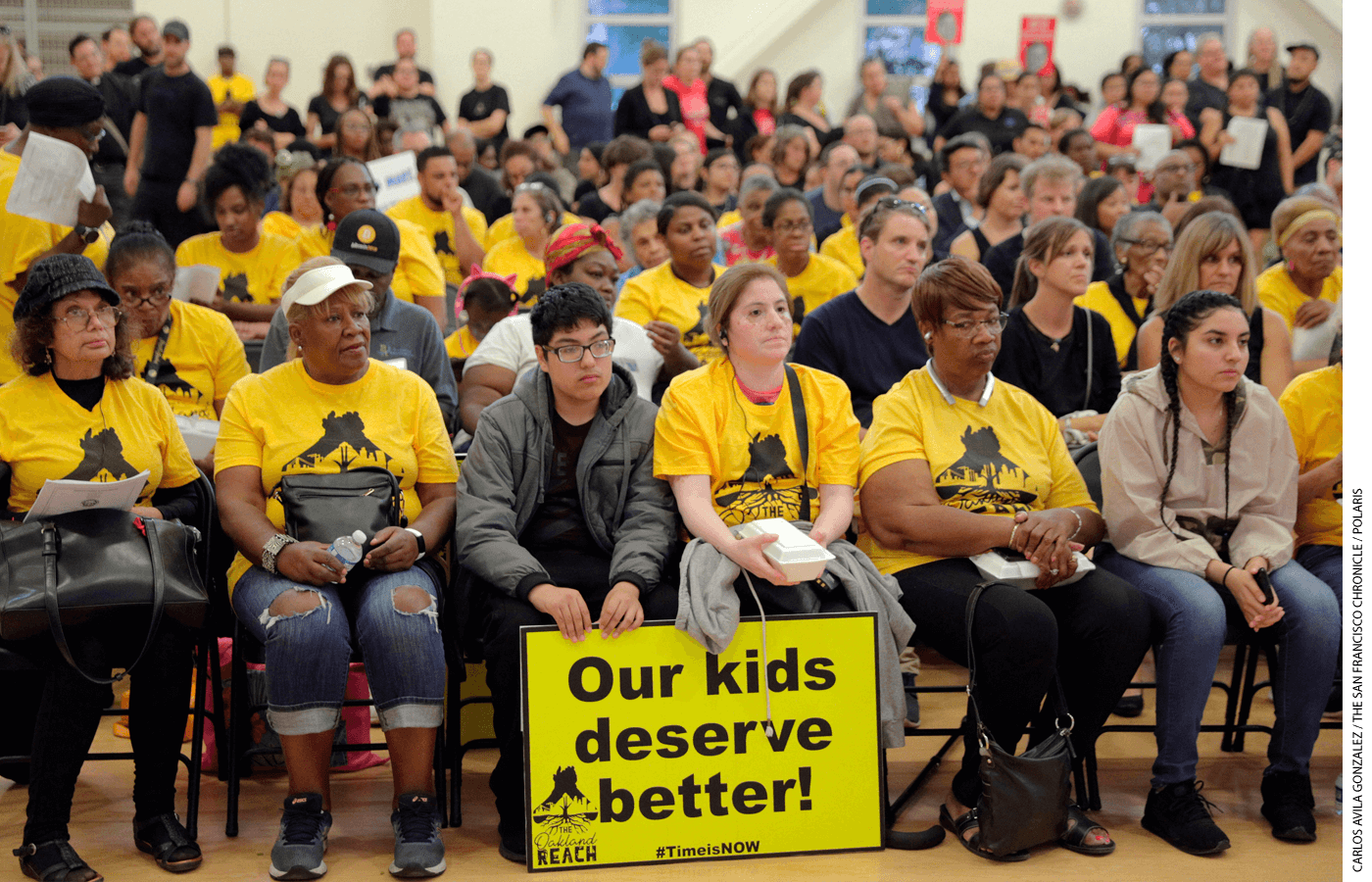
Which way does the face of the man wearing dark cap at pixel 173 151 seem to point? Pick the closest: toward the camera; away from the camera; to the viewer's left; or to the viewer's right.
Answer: toward the camera

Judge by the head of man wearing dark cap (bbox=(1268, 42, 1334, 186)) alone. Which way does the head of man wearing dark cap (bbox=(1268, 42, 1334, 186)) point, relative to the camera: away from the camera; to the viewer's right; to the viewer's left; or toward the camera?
toward the camera

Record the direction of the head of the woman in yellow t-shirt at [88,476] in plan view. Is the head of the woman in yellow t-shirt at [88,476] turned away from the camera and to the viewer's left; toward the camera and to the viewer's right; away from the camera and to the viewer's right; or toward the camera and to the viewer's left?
toward the camera and to the viewer's right

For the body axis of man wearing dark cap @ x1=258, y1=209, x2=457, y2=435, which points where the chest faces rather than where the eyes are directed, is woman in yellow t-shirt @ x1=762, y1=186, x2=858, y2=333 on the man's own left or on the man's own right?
on the man's own left

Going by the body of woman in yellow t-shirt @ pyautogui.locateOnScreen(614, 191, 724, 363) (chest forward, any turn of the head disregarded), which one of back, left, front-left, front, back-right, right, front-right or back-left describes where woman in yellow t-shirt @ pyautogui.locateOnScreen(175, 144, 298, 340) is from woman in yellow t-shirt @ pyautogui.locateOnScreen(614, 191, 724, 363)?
back-right

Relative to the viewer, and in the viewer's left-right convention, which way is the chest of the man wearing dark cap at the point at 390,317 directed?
facing the viewer

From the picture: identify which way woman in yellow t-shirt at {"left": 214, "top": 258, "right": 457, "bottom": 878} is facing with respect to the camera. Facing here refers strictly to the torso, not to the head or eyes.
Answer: toward the camera

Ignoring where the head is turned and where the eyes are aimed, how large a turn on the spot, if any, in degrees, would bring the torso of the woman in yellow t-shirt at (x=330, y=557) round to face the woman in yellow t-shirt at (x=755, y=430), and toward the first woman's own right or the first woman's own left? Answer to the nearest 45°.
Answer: approximately 90° to the first woman's own left

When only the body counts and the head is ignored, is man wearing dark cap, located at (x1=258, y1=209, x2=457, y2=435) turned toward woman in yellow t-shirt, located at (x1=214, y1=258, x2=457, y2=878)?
yes
